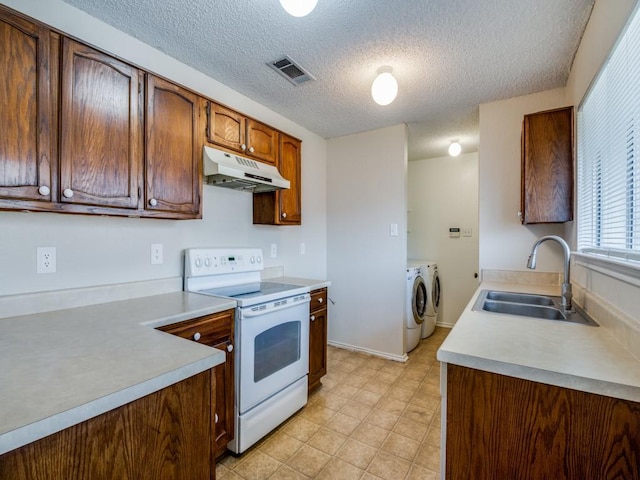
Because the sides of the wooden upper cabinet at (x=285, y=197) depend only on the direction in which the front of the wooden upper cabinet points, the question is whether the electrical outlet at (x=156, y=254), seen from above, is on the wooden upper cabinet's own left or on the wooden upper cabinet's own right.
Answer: on the wooden upper cabinet's own right

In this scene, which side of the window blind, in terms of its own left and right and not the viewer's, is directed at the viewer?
left

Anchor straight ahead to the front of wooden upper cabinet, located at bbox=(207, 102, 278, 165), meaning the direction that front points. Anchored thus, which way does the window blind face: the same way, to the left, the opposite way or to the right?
the opposite way

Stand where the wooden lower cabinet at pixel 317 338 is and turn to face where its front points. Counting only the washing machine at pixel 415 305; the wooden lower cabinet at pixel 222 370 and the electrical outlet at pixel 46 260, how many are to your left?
1

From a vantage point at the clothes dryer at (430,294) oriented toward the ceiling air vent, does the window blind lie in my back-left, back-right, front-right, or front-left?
front-left

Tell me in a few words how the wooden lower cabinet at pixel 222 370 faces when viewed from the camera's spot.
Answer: facing the viewer and to the right of the viewer
